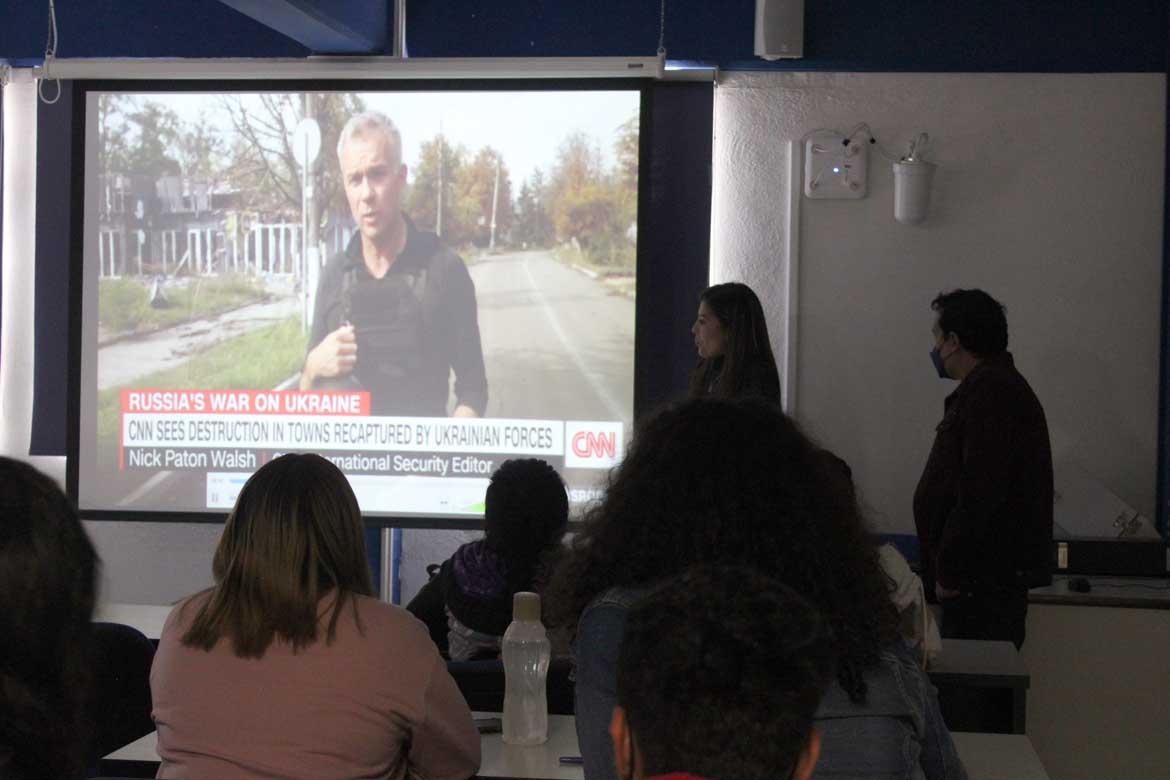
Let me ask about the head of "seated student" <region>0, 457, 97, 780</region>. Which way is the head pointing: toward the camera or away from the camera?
away from the camera

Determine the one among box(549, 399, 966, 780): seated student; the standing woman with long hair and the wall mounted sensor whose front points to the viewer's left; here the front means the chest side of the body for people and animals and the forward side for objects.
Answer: the standing woman with long hair

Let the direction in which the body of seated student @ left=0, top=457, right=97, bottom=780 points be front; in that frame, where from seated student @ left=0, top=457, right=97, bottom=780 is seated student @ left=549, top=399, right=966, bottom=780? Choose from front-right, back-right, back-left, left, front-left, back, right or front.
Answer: right

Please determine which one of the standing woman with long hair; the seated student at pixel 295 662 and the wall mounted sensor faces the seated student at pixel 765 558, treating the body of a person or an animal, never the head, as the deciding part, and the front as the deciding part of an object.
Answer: the wall mounted sensor

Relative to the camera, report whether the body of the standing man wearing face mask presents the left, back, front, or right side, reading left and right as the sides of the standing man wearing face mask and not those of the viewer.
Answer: left

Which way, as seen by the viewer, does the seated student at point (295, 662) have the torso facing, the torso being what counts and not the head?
away from the camera

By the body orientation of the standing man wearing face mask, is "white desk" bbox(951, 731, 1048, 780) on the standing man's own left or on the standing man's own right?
on the standing man's own left

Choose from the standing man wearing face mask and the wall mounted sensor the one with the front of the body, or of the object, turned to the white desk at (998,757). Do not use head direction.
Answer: the wall mounted sensor

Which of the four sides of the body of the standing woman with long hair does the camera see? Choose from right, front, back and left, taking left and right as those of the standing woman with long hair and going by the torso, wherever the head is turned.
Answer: left

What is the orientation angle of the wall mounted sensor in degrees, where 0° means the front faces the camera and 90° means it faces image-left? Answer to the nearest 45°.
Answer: approximately 0°

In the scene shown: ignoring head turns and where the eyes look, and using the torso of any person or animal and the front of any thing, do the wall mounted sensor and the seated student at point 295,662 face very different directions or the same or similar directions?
very different directions

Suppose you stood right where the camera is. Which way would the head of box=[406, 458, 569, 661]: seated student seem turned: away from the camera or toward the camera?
away from the camera

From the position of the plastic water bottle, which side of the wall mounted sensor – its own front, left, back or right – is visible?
front

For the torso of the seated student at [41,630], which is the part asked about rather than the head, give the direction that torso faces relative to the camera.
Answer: away from the camera

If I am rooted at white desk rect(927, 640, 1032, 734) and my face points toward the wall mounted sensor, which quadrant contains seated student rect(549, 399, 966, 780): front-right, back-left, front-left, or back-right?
back-left

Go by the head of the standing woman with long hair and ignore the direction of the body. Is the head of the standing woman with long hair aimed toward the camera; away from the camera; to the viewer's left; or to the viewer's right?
to the viewer's left

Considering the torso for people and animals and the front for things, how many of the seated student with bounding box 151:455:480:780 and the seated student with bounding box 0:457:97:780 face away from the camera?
2
